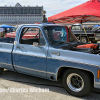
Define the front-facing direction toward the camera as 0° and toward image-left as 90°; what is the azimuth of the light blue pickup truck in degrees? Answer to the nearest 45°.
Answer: approximately 315°
